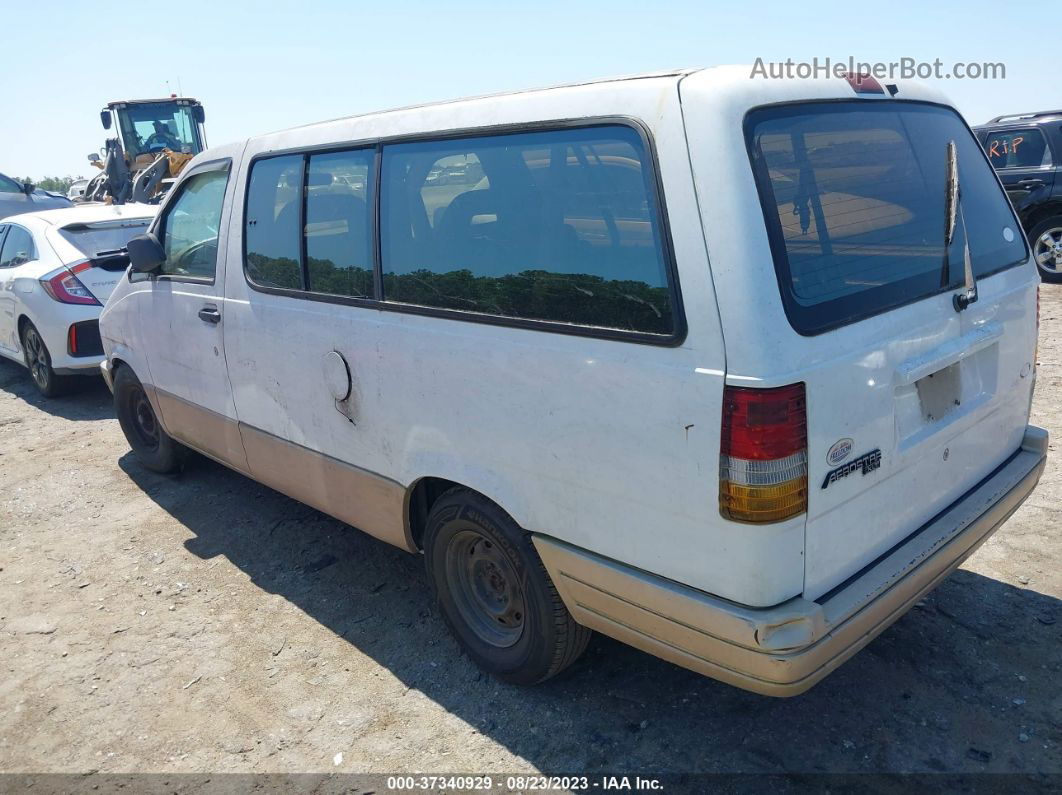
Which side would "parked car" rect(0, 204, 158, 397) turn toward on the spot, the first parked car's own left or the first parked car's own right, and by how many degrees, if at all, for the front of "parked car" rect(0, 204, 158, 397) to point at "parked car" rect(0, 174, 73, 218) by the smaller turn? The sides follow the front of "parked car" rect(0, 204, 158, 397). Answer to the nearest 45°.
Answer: approximately 45° to the first parked car's own right

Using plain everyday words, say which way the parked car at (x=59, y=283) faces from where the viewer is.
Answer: facing away from the viewer and to the left of the viewer

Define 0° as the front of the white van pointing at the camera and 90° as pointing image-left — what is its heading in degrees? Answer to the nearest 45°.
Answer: approximately 135°

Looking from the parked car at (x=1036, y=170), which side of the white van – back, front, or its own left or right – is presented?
right

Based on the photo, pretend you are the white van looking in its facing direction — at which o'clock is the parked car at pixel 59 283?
The parked car is roughly at 12 o'clock from the white van.

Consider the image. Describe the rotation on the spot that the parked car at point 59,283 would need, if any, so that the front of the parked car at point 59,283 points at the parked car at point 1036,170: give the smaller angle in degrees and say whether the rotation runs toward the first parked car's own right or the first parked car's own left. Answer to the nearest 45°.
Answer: approximately 135° to the first parked car's own right
